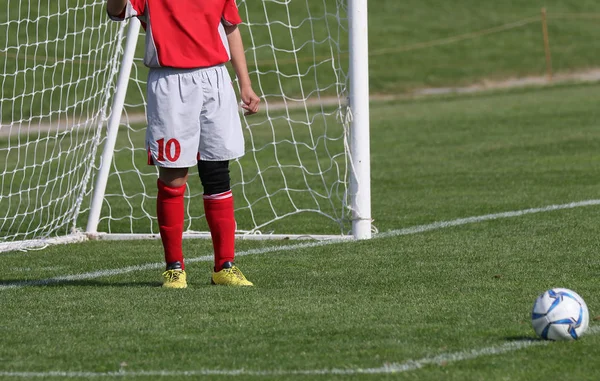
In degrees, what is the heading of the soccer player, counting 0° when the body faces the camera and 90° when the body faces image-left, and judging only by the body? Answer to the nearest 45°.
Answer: approximately 0°

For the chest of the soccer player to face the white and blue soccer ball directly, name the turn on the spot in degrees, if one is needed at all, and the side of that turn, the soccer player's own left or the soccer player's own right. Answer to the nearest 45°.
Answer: approximately 45° to the soccer player's own left

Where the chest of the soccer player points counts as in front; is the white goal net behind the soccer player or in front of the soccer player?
behind

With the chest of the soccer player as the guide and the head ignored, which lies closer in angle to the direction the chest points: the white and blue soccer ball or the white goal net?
the white and blue soccer ball

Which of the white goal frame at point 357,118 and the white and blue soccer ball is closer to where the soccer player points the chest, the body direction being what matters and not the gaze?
the white and blue soccer ball

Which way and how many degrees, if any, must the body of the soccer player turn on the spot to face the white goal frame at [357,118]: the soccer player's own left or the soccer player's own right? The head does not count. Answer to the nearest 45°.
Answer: approximately 135° to the soccer player's own left
